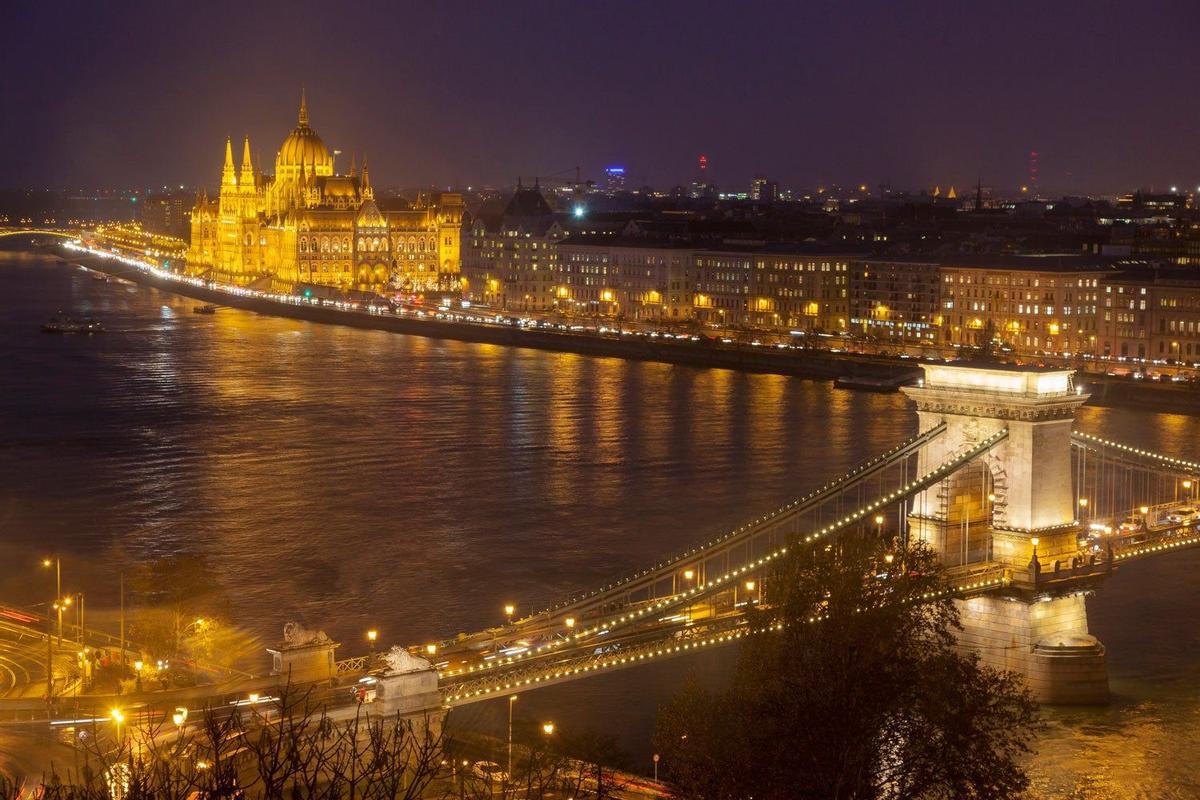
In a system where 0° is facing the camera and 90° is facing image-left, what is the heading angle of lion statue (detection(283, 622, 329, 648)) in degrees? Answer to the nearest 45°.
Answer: approximately 90°

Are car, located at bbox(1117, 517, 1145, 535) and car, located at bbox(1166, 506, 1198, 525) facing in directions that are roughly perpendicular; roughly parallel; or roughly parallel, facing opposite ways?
roughly parallel

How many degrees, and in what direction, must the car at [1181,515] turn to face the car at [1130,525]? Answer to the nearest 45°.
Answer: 0° — it already faces it

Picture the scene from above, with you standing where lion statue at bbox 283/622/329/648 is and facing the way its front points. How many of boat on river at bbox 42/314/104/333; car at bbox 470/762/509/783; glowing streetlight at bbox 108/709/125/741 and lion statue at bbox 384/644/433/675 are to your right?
1

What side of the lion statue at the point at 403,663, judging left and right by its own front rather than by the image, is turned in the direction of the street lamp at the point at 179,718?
front

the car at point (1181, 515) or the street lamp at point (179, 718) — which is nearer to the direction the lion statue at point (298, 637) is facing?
the street lamp

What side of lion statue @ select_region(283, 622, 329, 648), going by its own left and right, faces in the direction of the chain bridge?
back

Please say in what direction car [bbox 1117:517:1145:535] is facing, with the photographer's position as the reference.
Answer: facing the viewer and to the left of the viewer

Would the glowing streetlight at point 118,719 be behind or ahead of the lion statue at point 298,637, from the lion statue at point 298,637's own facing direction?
ahead

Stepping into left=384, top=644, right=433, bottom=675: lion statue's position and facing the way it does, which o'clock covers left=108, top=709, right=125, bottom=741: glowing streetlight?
The glowing streetlight is roughly at 12 o'clock from the lion statue.

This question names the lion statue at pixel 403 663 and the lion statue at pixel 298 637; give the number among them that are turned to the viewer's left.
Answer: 2

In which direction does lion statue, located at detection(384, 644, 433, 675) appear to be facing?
to the viewer's left
